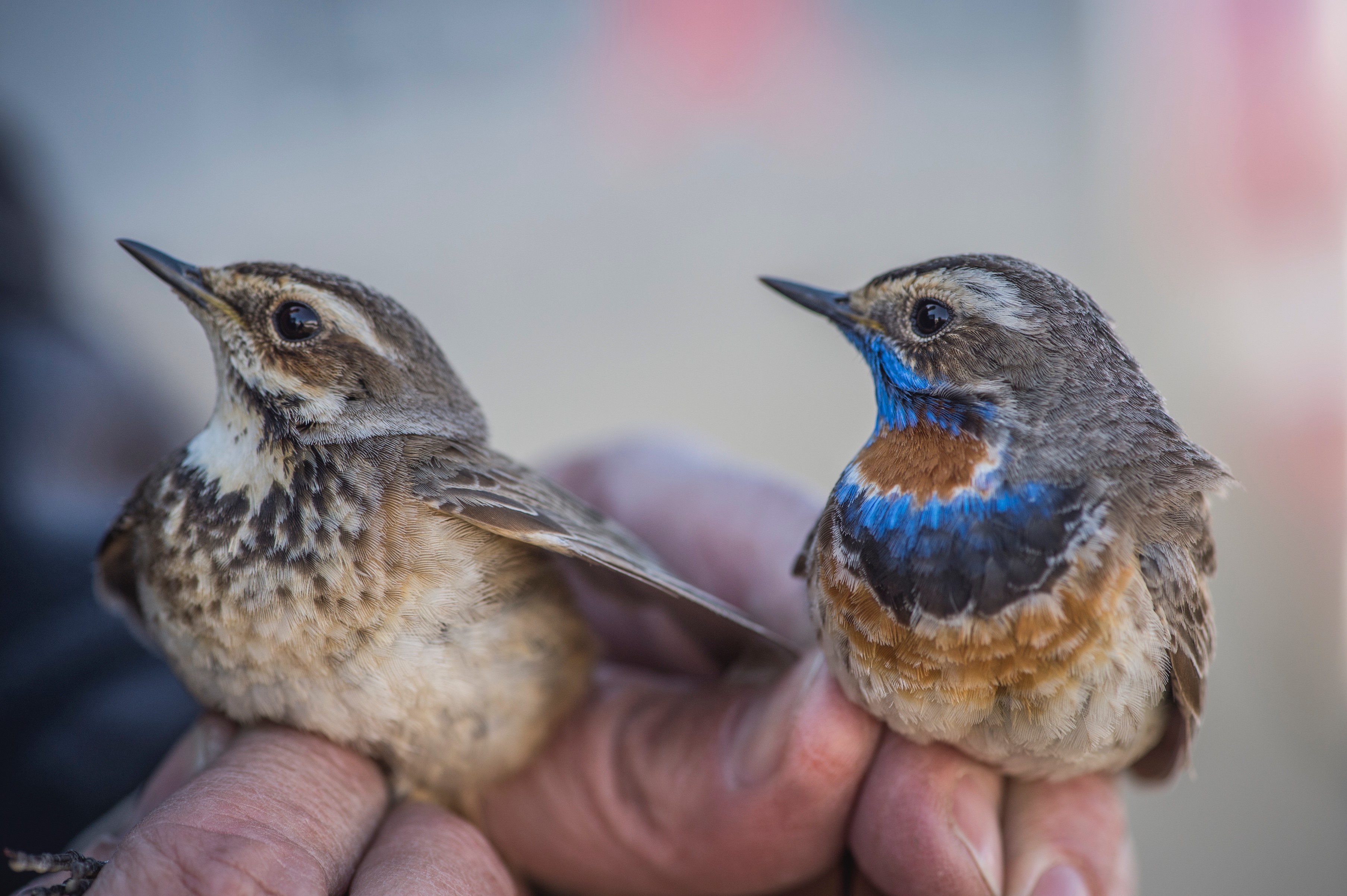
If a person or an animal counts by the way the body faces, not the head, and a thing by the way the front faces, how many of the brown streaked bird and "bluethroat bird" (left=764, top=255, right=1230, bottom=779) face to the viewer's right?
0

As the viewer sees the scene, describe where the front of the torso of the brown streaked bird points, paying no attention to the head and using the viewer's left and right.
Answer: facing the viewer and to the left of the viewer

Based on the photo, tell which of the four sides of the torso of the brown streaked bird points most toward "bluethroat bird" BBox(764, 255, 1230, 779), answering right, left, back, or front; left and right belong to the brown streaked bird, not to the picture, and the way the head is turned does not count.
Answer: left

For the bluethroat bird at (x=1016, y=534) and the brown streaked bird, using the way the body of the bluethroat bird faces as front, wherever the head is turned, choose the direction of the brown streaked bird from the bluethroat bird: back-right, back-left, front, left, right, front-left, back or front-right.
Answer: front-right
